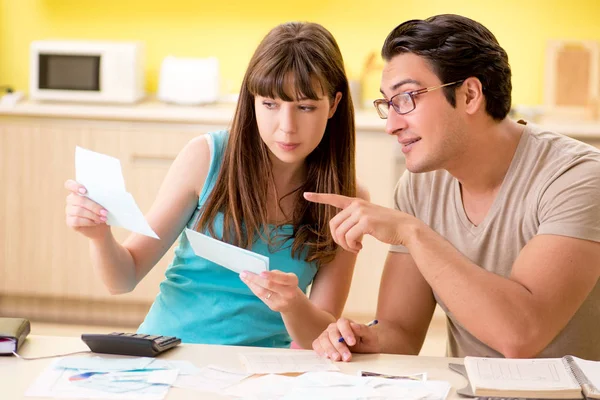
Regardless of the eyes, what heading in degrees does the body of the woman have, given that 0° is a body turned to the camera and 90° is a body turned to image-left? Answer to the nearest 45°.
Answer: approximately 0°

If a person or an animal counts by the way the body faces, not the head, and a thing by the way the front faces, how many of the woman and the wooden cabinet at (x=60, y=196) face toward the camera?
2

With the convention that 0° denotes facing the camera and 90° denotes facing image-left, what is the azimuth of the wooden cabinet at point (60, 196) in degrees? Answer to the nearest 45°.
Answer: approximately 0°
